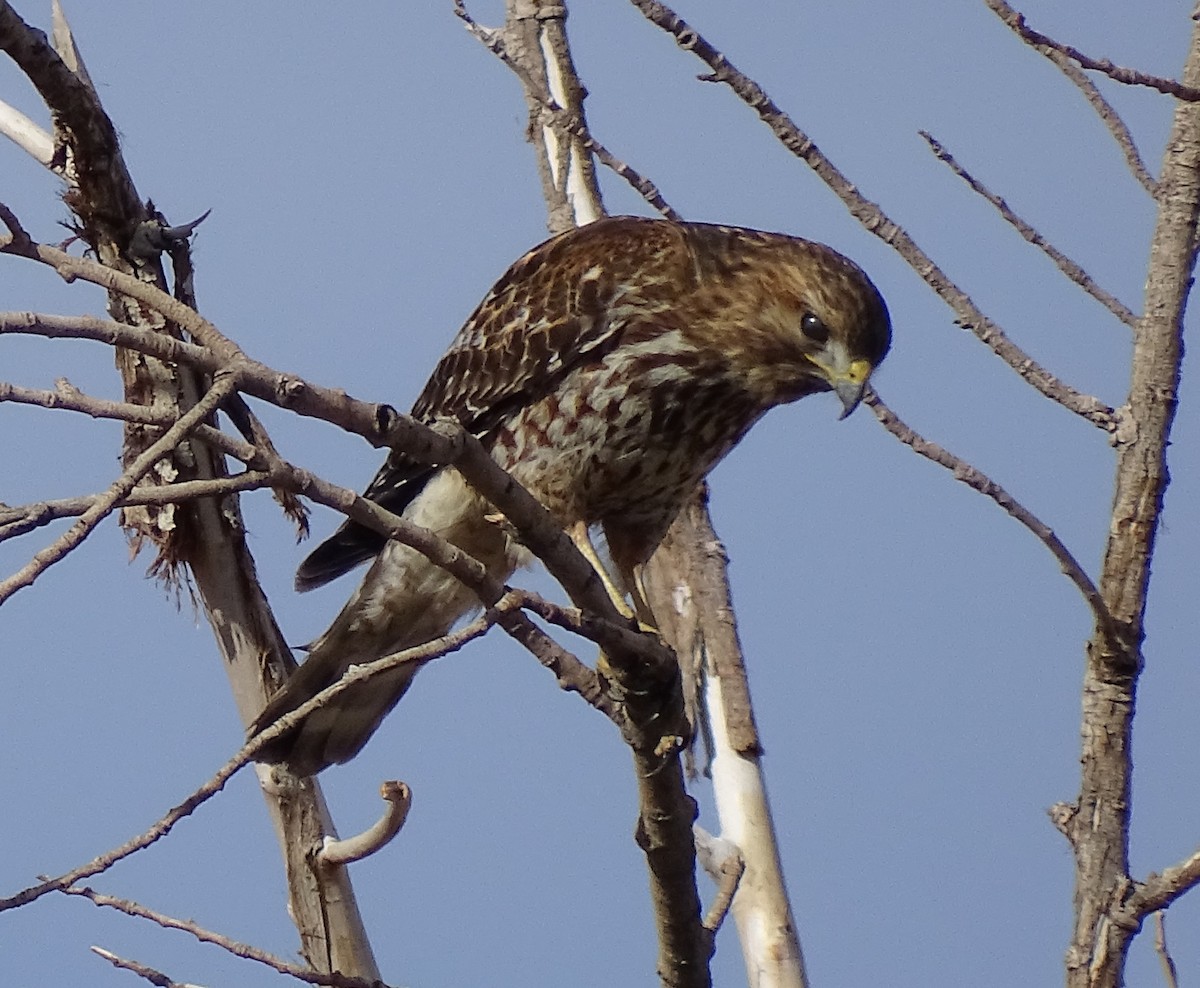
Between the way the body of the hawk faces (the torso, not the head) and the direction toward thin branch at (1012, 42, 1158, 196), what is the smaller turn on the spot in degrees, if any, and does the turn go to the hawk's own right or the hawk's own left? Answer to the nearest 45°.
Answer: approximately 45° to the hawk's own left

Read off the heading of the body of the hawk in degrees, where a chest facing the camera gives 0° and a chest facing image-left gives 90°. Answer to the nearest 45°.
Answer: approximately 270°
